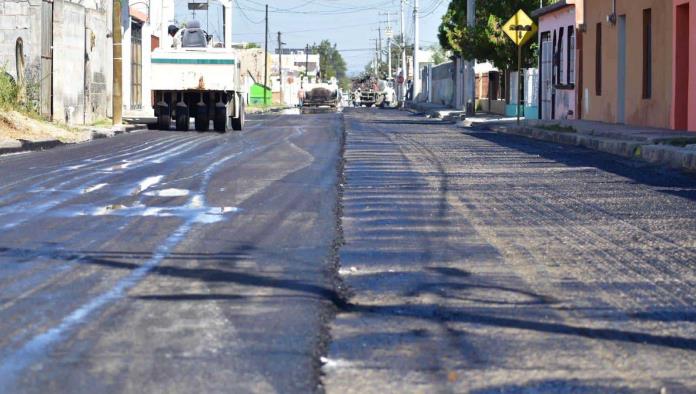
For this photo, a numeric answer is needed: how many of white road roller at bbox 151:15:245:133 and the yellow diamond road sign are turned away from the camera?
1

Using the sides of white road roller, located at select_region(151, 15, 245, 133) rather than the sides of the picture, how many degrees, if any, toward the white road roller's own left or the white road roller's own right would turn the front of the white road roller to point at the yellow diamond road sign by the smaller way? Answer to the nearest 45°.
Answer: approximately 90° to the white road roller's own right

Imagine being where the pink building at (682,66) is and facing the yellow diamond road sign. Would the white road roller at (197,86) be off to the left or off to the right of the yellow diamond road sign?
left

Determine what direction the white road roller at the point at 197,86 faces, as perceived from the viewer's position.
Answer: facing away from the viewer

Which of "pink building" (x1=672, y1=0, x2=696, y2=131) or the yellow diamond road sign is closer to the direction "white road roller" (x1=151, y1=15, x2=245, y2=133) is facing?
the yellow diamond road sign

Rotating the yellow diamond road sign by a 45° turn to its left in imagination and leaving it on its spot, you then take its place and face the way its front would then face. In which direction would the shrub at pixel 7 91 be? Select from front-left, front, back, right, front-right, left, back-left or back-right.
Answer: right

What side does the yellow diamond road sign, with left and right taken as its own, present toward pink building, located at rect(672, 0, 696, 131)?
front

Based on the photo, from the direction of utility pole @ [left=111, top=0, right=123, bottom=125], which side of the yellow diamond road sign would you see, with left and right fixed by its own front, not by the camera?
right

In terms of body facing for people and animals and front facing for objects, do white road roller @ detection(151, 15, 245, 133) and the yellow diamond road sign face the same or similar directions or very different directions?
very different directions

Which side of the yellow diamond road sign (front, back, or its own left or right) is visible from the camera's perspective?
front

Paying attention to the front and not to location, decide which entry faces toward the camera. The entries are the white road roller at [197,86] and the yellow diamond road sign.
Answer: the yellow diamond road sign
